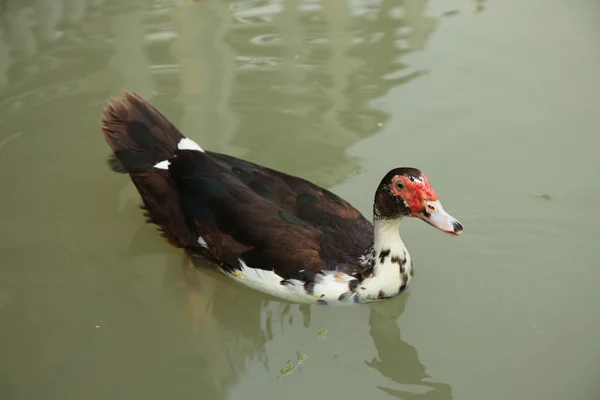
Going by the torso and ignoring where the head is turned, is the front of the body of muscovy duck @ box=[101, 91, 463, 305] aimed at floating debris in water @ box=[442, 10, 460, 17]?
no

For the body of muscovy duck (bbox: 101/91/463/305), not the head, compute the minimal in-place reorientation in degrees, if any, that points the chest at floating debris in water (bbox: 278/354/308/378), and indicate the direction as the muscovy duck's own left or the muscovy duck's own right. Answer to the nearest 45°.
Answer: approximately 45° to the muscovy duck's own right

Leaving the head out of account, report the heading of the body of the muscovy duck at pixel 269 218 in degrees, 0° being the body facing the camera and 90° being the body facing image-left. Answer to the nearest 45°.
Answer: approximately 315°
